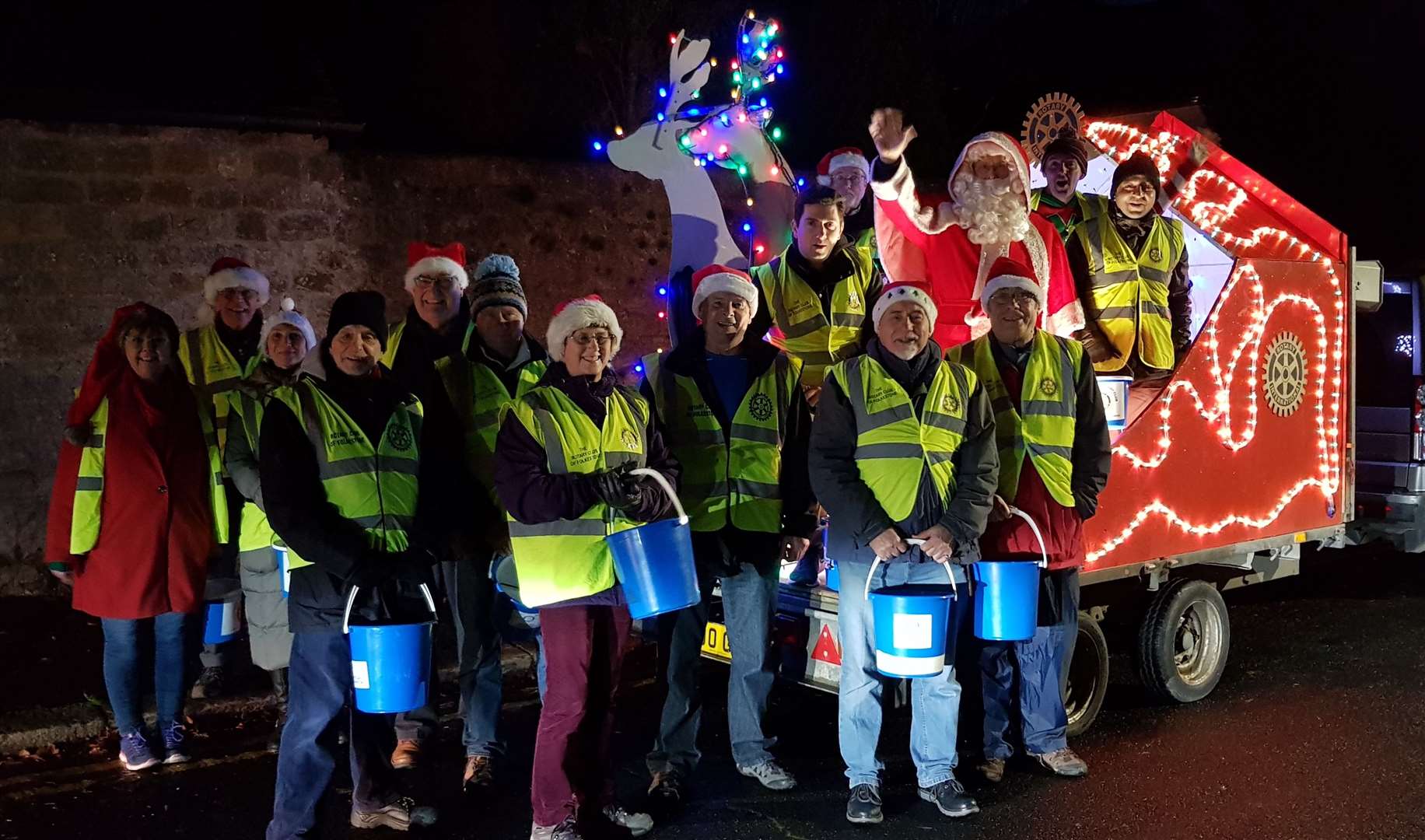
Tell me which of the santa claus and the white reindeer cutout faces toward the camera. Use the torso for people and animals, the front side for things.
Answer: the santa claus

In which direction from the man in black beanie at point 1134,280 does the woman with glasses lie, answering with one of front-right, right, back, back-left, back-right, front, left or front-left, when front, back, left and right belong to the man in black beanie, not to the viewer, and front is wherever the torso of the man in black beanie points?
front-right

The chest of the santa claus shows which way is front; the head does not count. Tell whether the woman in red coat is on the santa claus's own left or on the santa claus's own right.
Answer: on the santa claus's own right

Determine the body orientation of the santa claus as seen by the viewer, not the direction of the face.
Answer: toward the camera

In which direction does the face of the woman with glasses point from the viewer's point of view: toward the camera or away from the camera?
toward the camera

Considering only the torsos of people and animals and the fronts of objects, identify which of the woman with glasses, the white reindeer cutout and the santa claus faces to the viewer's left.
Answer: the white reindeer cutout

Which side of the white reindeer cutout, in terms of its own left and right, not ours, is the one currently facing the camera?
left

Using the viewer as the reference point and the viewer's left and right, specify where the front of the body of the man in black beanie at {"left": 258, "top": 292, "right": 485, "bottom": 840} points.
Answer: facing the viewer and to the right of the viewer

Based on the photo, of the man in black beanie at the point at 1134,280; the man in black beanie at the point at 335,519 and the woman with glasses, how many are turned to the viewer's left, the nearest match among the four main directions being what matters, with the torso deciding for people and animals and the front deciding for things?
0

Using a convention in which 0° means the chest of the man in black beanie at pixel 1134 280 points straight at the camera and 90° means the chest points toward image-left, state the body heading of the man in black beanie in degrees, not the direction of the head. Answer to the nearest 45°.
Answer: approximately 0°

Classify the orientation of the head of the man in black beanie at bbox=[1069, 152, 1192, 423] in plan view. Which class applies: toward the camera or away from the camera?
toward the camera

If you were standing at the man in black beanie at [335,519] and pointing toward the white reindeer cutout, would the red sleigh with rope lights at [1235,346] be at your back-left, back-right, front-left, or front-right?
front-right

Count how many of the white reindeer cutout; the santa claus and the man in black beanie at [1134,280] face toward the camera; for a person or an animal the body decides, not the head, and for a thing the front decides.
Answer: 2
